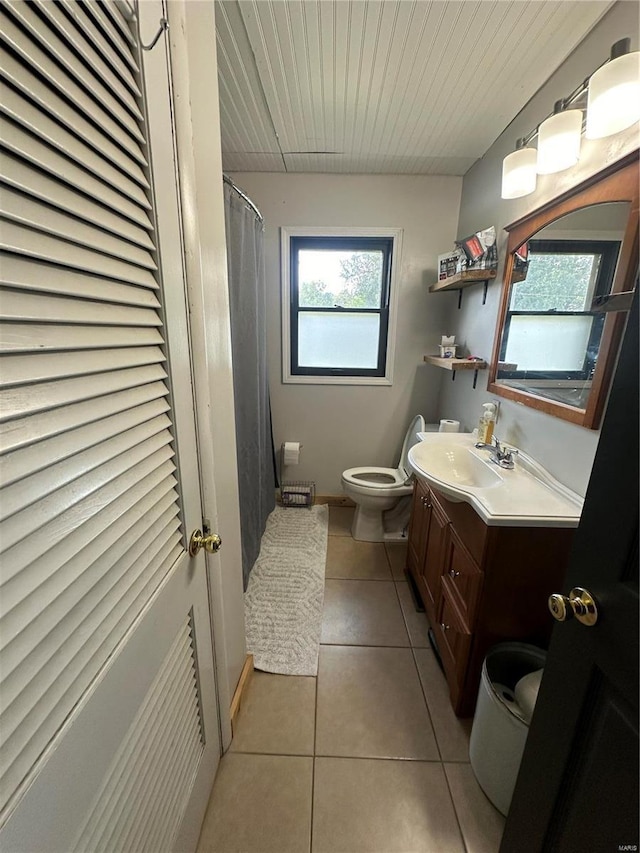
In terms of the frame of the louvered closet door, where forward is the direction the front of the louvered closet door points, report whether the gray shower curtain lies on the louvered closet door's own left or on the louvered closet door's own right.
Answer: on the louvered closet door's own left

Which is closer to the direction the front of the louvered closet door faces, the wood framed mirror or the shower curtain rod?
the wood framed mirror

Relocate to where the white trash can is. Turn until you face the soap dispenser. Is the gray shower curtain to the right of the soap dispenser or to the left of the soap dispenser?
left

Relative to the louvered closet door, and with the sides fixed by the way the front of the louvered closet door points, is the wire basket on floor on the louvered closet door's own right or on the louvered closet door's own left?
on the louvered closet door's own left

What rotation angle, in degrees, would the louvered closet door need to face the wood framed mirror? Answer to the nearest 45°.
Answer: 0° — it already faces it

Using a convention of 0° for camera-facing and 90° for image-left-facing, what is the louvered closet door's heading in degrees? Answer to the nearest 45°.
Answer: approximately 270°
